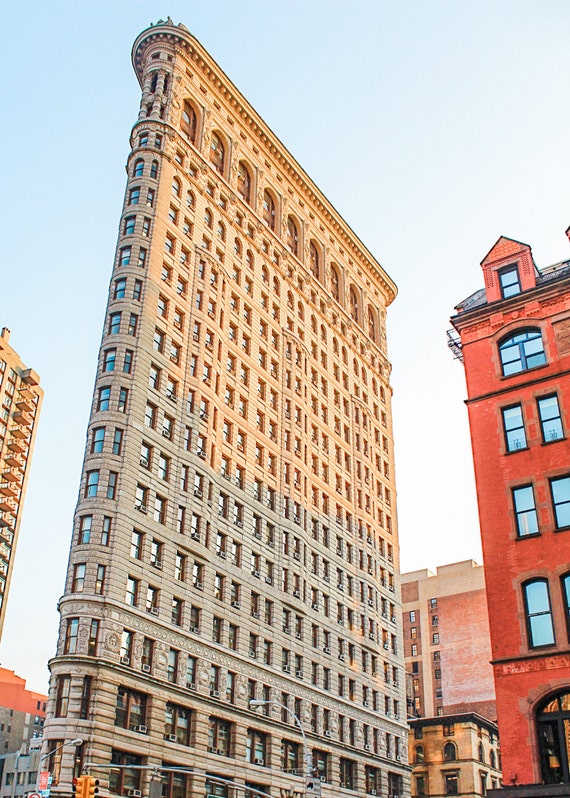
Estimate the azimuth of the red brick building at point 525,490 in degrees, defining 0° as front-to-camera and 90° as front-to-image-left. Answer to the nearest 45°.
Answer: approximately 45°
